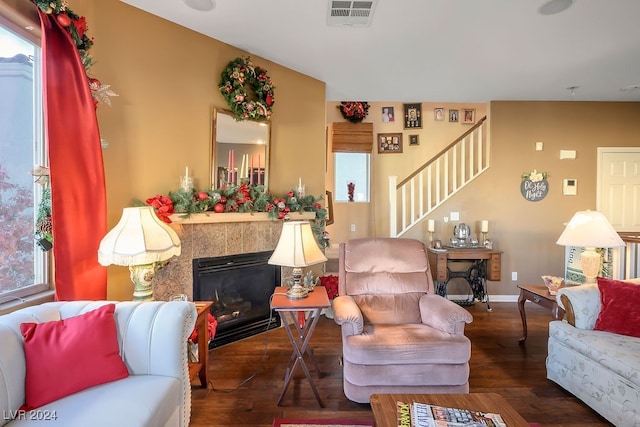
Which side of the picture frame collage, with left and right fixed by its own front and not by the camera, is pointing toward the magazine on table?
front

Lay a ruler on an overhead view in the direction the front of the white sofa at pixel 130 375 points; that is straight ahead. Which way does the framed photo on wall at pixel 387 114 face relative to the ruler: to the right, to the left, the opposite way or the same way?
to the right

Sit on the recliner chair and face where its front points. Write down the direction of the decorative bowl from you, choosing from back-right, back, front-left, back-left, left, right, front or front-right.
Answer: back-left

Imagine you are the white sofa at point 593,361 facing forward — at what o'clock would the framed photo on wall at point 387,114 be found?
The framed photo on wall is roughly at 3 o'clock from the white sofa.

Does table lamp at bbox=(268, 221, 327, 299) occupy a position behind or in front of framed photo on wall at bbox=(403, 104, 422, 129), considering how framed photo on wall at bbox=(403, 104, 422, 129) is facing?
in front

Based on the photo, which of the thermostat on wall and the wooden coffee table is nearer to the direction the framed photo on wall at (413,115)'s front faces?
the wooden coffee table

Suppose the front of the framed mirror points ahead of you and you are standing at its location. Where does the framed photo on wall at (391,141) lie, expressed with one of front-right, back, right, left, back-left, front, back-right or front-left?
left

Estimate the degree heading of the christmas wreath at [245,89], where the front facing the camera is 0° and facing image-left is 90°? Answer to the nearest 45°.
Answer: approximately 315°

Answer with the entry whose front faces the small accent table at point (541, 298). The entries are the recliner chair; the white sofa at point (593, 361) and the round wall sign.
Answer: the round wall sign

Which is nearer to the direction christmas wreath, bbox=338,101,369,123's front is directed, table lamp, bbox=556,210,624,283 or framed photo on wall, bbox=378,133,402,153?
the table lamp

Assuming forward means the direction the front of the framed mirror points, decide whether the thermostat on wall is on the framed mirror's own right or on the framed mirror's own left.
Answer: on the framed mirror's own left

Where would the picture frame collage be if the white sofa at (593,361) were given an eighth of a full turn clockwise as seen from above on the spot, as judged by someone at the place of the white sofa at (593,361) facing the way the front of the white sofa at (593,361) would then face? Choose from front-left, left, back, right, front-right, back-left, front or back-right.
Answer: front-right

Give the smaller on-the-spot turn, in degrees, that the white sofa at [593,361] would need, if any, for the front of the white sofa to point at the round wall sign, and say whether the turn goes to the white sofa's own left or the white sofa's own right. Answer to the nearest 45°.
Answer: approximately 135° to the white sofa's own right

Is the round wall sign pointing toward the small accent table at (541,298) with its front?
yes
